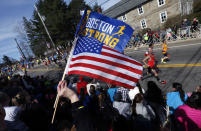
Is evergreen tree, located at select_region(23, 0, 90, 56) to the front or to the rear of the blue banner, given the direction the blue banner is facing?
to the rear

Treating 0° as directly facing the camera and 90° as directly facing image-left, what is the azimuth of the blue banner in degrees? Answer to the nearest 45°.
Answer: approximately 0°
